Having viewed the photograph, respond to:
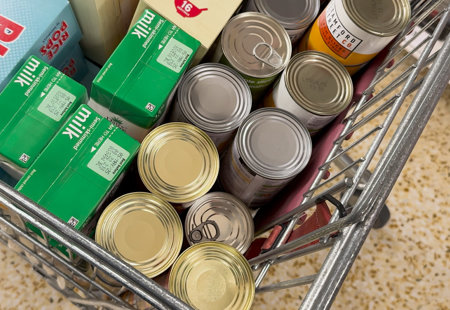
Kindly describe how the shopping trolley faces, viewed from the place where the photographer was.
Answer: facing away from the viewer and to the left of the viewer
